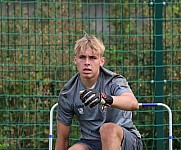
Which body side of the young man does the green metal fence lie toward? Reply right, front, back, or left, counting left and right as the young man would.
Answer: back

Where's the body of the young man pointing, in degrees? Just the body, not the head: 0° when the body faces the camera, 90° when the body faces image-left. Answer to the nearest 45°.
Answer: approximately 0°
